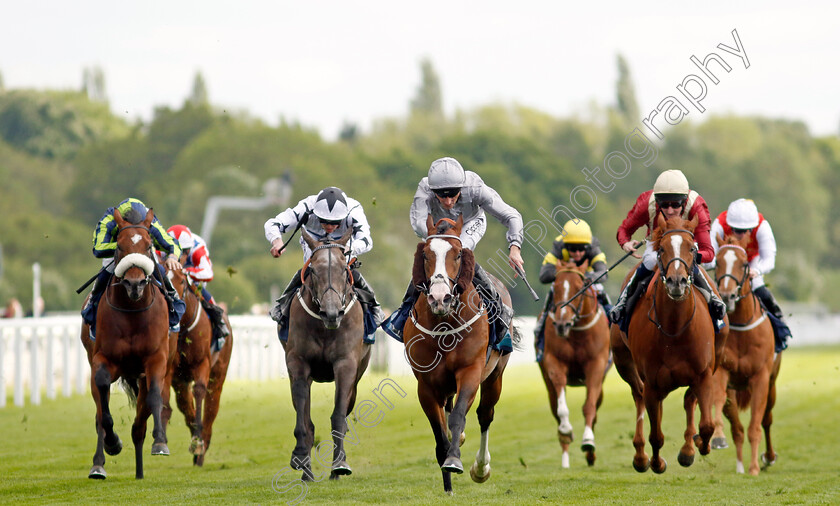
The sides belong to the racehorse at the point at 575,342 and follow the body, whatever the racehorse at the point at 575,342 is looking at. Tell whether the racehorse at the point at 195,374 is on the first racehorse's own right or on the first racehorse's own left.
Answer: on the first racehorse's own right

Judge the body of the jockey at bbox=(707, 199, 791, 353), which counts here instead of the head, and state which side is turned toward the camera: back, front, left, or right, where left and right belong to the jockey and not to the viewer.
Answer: front

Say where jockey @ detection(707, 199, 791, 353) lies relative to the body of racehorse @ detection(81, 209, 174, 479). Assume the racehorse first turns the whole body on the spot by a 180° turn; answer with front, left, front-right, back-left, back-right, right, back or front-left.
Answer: right

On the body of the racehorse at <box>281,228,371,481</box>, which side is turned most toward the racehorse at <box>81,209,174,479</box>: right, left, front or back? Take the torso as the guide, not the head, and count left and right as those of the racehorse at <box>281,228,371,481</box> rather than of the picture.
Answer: right

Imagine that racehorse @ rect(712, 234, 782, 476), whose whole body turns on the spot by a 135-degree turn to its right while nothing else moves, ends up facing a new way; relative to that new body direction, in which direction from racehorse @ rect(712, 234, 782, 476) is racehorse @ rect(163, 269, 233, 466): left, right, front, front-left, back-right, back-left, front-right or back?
front-left

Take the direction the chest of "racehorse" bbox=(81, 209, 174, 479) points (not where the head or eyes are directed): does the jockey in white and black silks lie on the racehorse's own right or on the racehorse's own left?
on the racehorse's own left

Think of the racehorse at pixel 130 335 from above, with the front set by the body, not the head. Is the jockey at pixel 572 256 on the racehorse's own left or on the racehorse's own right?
on the racehorse's own left

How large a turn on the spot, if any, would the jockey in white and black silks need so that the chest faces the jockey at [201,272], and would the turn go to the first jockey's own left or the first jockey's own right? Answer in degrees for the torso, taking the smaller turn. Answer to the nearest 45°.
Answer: approximately 135° to the first jockey's own right

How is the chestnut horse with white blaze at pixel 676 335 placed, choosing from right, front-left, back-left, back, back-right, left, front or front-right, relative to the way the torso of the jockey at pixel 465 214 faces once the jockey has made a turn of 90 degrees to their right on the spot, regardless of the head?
back

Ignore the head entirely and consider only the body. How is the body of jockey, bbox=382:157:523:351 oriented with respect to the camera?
toward the camera

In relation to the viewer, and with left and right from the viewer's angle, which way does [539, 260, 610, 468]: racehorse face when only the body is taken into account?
facing the viewer
